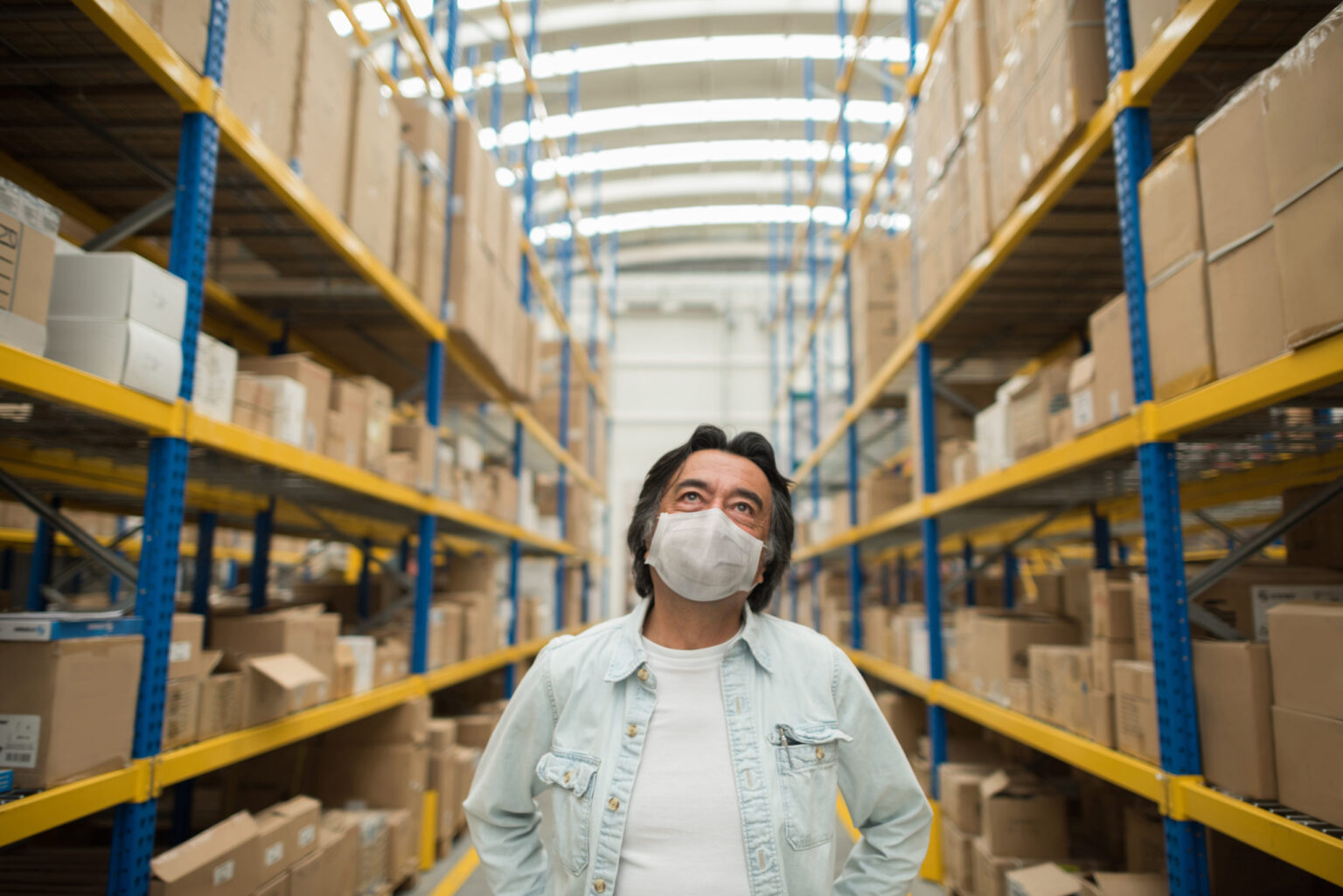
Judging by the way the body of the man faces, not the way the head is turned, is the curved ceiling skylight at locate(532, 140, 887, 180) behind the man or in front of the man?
behind

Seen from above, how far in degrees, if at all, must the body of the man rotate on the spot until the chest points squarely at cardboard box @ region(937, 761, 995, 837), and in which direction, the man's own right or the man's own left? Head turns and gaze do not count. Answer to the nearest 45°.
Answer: approximately 135° to the man's own left

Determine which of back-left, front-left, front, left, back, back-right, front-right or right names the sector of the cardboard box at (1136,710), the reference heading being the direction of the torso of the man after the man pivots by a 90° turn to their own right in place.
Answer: back-right

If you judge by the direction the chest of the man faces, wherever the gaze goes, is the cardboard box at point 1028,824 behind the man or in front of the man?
behind

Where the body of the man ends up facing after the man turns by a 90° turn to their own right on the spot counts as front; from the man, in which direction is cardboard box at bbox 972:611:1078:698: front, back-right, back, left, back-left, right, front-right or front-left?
back-right

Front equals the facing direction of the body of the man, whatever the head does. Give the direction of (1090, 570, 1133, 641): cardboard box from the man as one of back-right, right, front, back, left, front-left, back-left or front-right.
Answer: back-left

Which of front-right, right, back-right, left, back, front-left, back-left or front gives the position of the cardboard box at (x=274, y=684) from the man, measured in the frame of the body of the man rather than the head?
back-right

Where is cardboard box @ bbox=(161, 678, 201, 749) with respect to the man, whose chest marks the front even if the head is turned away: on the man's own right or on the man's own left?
on the man's own right

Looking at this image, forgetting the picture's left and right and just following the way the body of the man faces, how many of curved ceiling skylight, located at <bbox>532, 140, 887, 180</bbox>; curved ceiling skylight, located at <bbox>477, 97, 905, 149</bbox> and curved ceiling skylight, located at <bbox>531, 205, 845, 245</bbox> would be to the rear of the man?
3

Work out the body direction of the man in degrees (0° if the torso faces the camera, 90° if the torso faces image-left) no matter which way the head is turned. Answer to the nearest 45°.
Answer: approximately 0°

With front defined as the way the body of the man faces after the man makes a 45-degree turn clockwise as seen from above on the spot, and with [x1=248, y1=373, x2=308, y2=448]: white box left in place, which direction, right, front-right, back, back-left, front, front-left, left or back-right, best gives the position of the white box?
right
